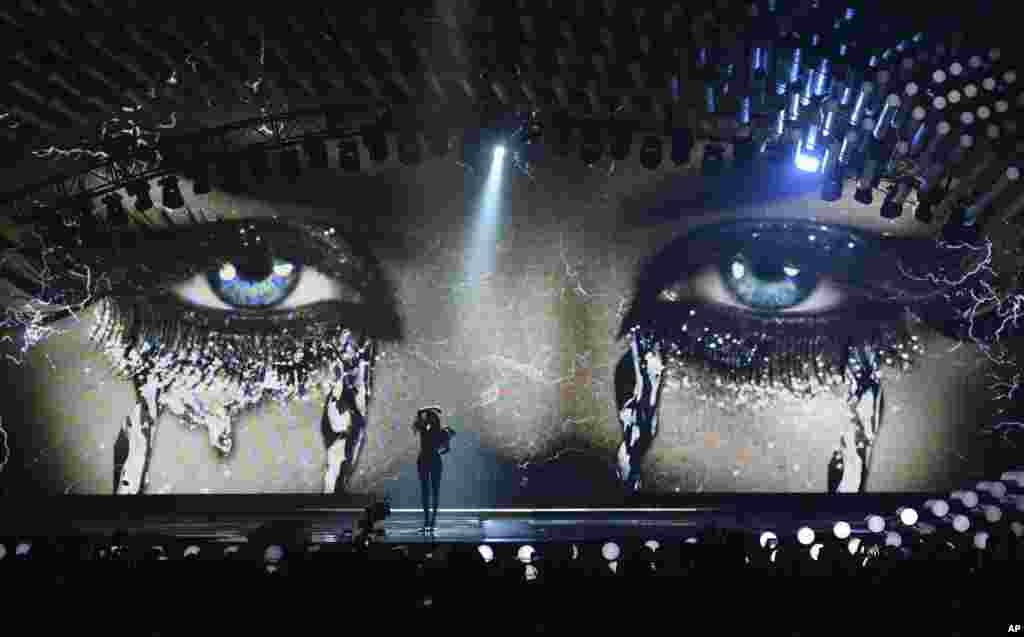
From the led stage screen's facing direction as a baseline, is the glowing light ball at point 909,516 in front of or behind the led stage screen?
in front

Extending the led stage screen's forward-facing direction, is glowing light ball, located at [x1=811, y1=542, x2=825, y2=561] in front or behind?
in front

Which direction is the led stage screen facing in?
toward the camera

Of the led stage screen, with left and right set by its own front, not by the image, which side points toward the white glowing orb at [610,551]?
front

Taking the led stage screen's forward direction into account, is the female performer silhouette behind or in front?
in front

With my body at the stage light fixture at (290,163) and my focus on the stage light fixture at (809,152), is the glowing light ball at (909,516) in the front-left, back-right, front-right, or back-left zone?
front-right

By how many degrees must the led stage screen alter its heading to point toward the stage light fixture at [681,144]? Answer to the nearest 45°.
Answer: approximately 45° to its left

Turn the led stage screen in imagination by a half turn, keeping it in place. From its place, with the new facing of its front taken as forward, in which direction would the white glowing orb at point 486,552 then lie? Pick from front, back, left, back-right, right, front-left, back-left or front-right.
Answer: back

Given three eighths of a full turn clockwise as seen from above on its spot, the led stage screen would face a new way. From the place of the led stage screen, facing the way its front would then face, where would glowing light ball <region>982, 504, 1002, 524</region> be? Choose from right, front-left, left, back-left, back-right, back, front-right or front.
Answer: back

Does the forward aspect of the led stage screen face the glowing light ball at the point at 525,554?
yes

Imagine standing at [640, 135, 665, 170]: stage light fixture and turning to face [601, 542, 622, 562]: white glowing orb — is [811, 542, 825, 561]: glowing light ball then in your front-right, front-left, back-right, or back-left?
front-left

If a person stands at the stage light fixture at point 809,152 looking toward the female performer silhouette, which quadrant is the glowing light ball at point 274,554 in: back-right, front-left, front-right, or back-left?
front-left
